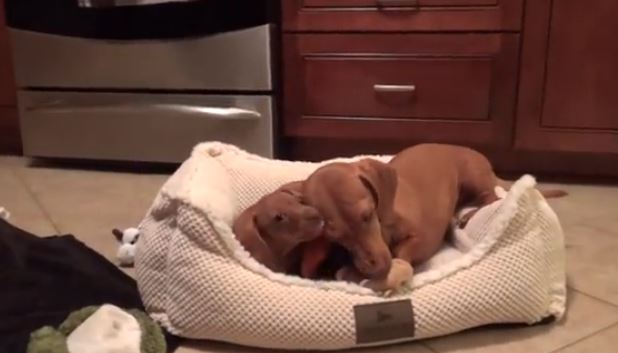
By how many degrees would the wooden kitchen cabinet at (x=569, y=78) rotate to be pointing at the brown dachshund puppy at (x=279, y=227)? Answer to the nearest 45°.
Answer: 0° — it already faces it

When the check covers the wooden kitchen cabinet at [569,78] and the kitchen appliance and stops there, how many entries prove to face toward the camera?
2

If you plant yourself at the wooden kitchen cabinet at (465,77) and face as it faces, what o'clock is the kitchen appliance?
The kitchen appliance is roughly at 3 o'clock from the wooden kitchen cabinet.

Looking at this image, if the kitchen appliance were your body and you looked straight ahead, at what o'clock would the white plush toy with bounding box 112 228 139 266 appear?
The white plush toy is roughly at 12 o'clock from the kitchen appliance.

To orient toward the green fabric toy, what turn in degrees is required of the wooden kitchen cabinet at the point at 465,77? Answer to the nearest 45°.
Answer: approximately 45° to its right

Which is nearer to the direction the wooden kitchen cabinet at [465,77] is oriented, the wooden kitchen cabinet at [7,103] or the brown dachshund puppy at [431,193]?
the brown dachshund puppy

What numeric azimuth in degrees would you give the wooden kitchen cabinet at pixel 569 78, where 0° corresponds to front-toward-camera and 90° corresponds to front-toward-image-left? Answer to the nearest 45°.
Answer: approximately 0°
